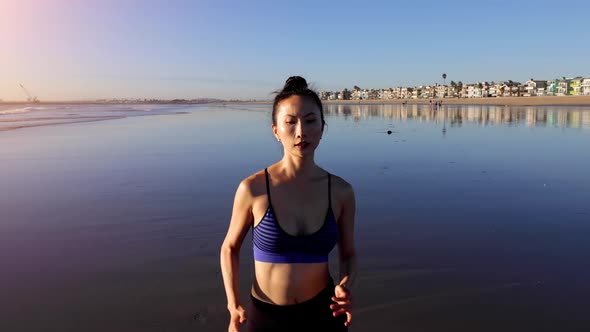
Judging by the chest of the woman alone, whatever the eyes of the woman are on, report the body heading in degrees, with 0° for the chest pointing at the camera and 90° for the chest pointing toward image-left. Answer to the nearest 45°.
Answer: approximately 0°
